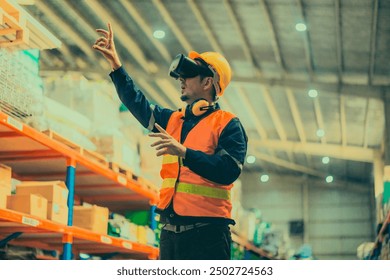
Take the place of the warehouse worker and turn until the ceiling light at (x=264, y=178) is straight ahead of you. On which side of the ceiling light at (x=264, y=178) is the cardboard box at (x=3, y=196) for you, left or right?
left

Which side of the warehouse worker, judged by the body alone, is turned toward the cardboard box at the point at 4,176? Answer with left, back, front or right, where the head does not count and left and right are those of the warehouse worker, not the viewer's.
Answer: right

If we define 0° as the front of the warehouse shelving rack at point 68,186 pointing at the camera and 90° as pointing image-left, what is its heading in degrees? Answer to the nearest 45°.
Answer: approximately 315°

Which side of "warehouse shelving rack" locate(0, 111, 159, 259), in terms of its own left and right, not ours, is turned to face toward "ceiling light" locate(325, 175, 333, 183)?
left

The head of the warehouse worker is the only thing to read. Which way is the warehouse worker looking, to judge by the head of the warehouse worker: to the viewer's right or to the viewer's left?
to the viewer's left

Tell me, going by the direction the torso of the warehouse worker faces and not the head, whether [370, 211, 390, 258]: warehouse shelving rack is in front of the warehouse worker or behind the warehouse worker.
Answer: behind

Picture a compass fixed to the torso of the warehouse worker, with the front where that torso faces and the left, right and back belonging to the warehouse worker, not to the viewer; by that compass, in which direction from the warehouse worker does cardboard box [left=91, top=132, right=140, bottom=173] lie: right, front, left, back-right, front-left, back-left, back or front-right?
back-right

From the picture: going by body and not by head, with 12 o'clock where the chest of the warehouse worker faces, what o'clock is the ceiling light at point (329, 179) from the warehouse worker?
The ceiling light is roughly at 5 o'clock from the warehouse worker.

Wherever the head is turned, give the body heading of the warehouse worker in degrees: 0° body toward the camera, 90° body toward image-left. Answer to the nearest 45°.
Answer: approximately 45°

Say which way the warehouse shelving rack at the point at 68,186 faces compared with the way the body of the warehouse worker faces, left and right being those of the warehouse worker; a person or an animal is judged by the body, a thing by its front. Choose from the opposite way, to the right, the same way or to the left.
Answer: to the left

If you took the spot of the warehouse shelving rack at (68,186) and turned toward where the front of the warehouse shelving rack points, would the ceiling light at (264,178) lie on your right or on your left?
on your left

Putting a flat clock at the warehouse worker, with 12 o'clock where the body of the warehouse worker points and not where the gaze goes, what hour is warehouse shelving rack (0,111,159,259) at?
The warehouse shelving rack is roughly at 4 o'clock from the warehouse worker.

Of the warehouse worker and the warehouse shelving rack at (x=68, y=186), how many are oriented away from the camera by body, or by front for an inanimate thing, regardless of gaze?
0

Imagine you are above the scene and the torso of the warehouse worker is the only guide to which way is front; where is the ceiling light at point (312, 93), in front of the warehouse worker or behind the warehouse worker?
behind
